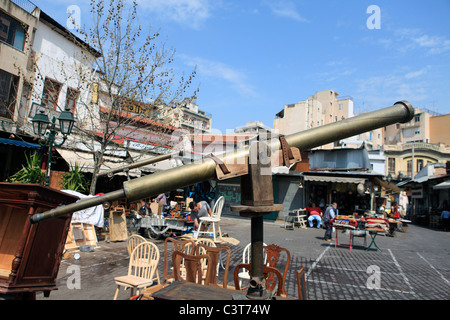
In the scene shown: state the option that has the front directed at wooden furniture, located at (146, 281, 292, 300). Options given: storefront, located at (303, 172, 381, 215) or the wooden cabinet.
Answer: the storefront

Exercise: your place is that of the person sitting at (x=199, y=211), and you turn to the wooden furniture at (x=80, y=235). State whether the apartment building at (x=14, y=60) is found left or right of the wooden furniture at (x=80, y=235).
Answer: right

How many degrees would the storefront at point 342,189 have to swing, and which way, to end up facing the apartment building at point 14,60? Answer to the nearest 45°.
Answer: approximately 45° to its right

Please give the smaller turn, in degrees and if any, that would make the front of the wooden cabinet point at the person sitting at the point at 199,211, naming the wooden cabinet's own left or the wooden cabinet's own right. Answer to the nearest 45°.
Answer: approximately 180°

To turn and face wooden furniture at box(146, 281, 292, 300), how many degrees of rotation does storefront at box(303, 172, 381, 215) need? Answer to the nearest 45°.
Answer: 0° — it already faces it

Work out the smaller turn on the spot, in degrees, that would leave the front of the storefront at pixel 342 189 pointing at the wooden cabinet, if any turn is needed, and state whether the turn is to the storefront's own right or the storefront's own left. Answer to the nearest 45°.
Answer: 0° — it already faces it

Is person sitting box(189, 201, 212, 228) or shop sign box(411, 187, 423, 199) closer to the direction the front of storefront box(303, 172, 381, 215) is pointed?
the person sitting

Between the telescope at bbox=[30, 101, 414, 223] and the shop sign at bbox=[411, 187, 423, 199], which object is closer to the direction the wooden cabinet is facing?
the telescope

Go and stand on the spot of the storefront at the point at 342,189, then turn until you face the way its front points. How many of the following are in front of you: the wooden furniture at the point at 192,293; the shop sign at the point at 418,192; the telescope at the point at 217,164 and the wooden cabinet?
3
